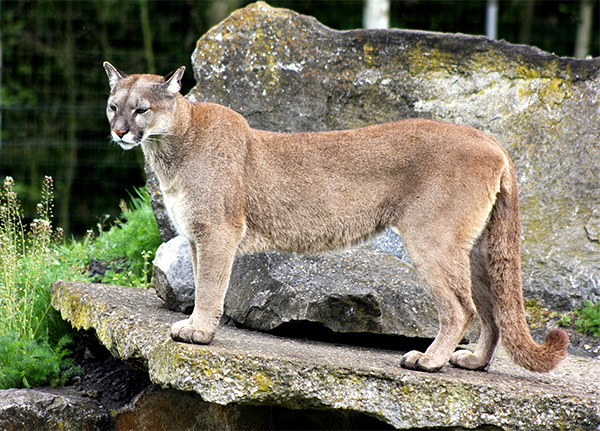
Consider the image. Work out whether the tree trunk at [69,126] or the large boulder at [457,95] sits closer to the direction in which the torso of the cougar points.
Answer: the tree trunk

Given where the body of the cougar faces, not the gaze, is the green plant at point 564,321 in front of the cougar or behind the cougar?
behind

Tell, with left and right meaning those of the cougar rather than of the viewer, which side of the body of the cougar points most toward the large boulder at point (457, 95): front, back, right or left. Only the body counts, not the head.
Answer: right

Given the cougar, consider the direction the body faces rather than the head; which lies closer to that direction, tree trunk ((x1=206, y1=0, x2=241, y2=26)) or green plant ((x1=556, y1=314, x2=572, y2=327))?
the tree trunk

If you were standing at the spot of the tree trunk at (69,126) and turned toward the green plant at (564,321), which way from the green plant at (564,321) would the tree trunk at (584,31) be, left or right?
left

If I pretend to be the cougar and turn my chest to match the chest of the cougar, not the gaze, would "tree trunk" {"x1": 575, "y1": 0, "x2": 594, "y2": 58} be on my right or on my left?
on my right

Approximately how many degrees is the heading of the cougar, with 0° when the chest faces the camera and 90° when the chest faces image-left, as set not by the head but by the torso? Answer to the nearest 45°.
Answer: approximately 90°

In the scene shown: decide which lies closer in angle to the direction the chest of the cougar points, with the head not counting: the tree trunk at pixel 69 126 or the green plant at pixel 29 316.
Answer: the green plant

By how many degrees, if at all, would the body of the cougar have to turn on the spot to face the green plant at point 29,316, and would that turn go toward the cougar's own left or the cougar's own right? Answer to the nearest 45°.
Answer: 0° — it already faces it

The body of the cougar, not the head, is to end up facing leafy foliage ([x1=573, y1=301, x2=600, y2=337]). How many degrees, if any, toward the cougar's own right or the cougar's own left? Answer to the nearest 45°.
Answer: approximately 135° to the cougar's own right

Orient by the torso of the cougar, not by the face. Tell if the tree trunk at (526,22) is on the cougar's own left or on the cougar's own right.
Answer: on the cougar's own right
